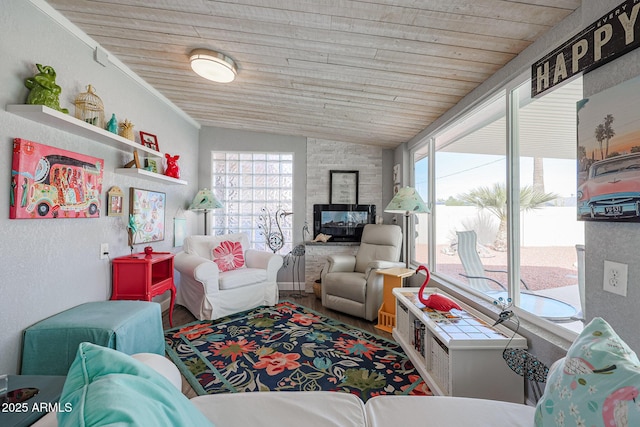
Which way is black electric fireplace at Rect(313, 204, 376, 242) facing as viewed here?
toward the camera

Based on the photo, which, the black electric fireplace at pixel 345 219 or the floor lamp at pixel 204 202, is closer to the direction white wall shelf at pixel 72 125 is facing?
the black electric fireplace

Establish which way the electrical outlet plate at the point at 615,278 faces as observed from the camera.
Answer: facing the viewer and to the left of the viewer

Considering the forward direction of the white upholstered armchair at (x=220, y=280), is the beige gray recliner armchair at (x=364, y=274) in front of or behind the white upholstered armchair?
in front

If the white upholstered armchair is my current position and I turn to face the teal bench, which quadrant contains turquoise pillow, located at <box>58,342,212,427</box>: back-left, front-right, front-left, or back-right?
front-left

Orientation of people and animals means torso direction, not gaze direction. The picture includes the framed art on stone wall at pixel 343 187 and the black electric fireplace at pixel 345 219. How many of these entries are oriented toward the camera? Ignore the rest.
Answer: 2

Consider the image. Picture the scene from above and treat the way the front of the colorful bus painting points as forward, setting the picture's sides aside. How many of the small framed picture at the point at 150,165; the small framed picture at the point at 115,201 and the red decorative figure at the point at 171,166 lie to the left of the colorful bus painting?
3

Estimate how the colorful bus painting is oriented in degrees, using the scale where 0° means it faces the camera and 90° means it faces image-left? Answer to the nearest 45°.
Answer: approximately 315°

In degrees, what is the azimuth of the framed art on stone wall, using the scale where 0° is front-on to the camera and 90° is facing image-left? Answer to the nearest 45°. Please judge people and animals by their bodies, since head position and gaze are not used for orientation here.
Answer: approximately 0°

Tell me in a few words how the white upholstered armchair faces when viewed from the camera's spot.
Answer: facing the viewer and to the right of the viewer

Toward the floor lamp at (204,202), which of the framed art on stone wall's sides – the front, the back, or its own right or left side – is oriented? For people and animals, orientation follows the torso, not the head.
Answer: right

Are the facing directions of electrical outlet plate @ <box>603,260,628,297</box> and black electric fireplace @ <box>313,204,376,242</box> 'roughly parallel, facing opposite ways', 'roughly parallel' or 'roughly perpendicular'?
roughly perpendicular

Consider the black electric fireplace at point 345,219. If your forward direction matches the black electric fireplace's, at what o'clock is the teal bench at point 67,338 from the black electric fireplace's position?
The teal bench is roughly at 1 o'clock from the black electric fireplace.

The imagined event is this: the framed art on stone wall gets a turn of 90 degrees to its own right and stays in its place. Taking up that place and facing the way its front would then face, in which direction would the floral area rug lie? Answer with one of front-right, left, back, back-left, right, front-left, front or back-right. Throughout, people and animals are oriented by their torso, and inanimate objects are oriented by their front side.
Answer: left

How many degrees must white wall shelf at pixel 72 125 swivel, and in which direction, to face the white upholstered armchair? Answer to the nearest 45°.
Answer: approximately 90° to its left
